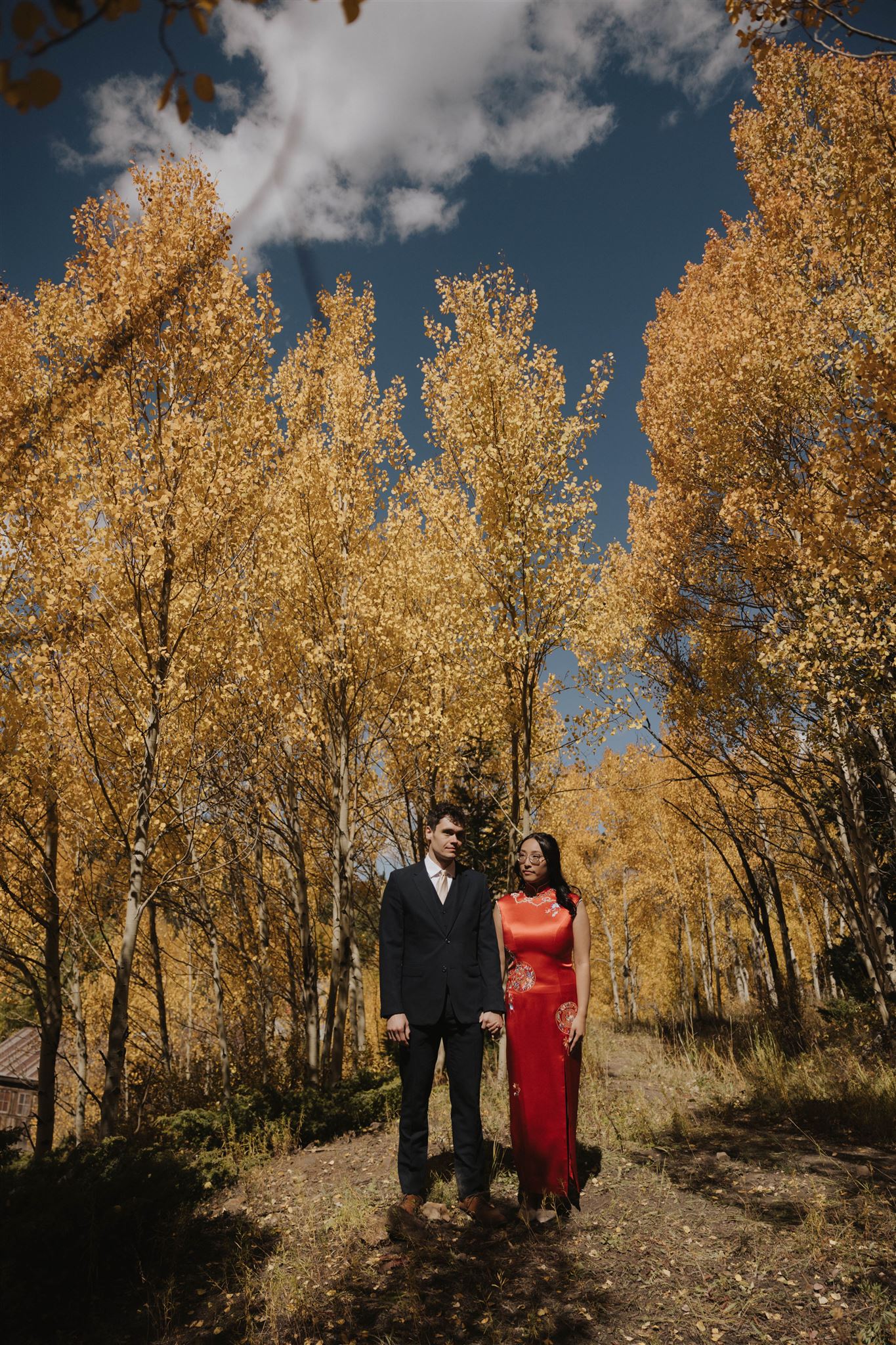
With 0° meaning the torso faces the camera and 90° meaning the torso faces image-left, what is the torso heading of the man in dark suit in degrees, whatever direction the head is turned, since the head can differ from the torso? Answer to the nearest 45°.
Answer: approximately 0°

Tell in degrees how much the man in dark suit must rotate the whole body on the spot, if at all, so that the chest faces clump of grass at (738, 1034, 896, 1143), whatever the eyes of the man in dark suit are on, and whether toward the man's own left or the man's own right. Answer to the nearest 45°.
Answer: approximately 135° to the man's own left
